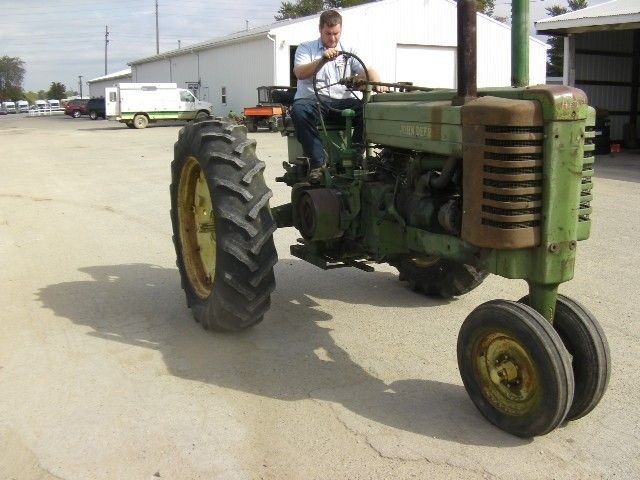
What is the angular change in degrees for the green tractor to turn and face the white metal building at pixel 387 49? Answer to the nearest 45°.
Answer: approximately 135° to its left

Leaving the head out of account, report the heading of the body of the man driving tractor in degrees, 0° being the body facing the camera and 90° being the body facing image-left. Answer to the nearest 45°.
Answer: approximately 315°

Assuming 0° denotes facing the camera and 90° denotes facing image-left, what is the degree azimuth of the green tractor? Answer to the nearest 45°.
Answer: approximately 315°

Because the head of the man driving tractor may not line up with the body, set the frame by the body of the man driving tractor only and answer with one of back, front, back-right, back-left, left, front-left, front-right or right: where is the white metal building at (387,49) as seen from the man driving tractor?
back-left

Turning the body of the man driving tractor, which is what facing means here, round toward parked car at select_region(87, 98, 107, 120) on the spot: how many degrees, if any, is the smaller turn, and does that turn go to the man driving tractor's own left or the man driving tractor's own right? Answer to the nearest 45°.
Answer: approximately 135° to the man driving tractor's own left

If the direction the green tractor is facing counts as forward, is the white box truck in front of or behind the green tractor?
behind
